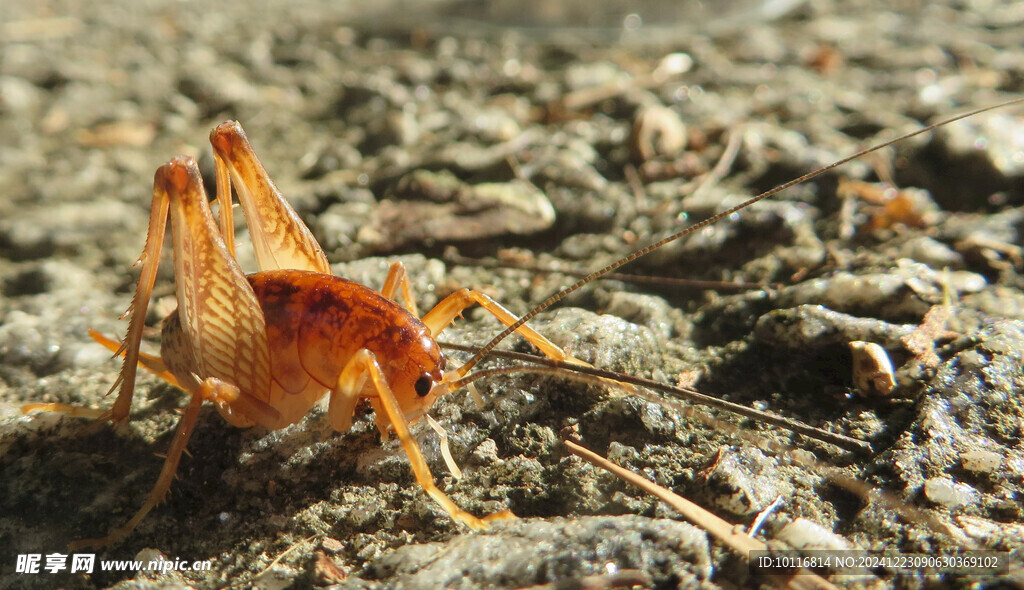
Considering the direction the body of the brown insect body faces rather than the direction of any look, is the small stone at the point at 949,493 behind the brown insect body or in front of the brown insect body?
in front

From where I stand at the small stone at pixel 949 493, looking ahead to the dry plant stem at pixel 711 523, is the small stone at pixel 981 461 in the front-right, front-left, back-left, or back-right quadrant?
back-right

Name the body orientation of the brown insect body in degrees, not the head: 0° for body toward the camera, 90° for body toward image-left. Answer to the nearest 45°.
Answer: approximately 270°

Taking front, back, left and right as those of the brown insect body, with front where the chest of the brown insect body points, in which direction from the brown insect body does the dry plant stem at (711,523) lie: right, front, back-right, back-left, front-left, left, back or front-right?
front-right

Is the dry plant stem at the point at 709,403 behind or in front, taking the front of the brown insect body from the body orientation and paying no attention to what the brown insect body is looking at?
in front

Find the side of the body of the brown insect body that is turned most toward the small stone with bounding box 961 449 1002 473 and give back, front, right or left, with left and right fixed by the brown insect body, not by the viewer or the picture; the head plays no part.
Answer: front

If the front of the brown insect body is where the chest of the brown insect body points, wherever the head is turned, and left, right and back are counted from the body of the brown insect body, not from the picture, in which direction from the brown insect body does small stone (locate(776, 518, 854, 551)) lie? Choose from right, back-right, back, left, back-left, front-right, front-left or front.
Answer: front-right

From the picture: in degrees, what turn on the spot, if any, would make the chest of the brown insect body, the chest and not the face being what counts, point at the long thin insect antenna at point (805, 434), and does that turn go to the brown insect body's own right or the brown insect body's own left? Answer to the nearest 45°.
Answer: approximately 45° to the brown insect body's own right
